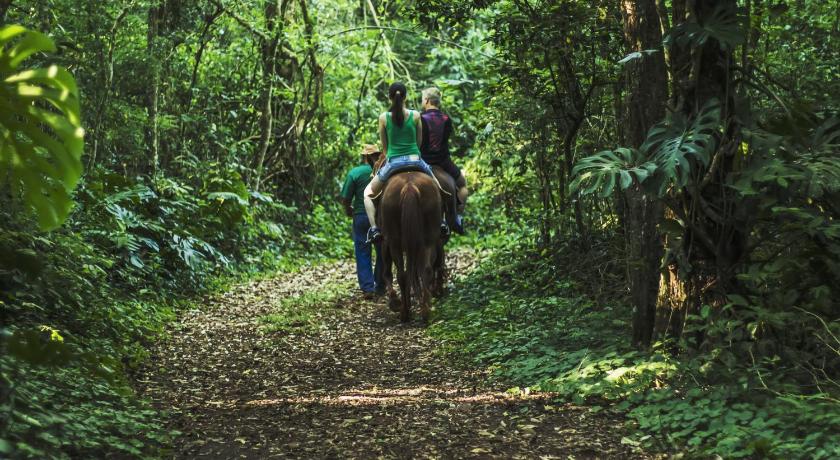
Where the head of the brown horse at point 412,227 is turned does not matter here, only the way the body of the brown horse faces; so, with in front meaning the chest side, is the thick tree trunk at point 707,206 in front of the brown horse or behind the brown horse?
behind

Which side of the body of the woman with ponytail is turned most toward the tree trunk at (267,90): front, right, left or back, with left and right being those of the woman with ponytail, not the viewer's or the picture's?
front

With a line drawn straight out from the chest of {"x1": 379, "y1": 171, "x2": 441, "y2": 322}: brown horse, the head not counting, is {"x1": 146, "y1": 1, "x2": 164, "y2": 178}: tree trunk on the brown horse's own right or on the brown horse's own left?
on the brown horse's own left

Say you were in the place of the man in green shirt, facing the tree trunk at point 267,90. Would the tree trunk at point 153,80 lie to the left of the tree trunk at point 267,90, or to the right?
left

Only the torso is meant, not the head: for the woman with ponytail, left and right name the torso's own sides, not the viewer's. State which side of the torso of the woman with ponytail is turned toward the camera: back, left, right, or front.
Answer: back

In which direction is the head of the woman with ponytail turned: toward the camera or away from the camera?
away from the camera

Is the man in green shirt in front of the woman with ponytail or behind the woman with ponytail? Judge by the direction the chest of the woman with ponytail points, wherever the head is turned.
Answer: in front

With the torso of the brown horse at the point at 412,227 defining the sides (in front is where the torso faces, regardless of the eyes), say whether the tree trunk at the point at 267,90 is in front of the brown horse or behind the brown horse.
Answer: in front

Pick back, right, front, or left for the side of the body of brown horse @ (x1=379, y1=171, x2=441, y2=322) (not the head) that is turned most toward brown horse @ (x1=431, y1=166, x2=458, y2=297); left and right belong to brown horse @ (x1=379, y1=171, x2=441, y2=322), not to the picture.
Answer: front

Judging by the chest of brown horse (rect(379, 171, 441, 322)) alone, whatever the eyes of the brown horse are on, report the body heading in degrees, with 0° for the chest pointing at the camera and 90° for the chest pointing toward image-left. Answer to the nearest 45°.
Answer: approximately 180°
